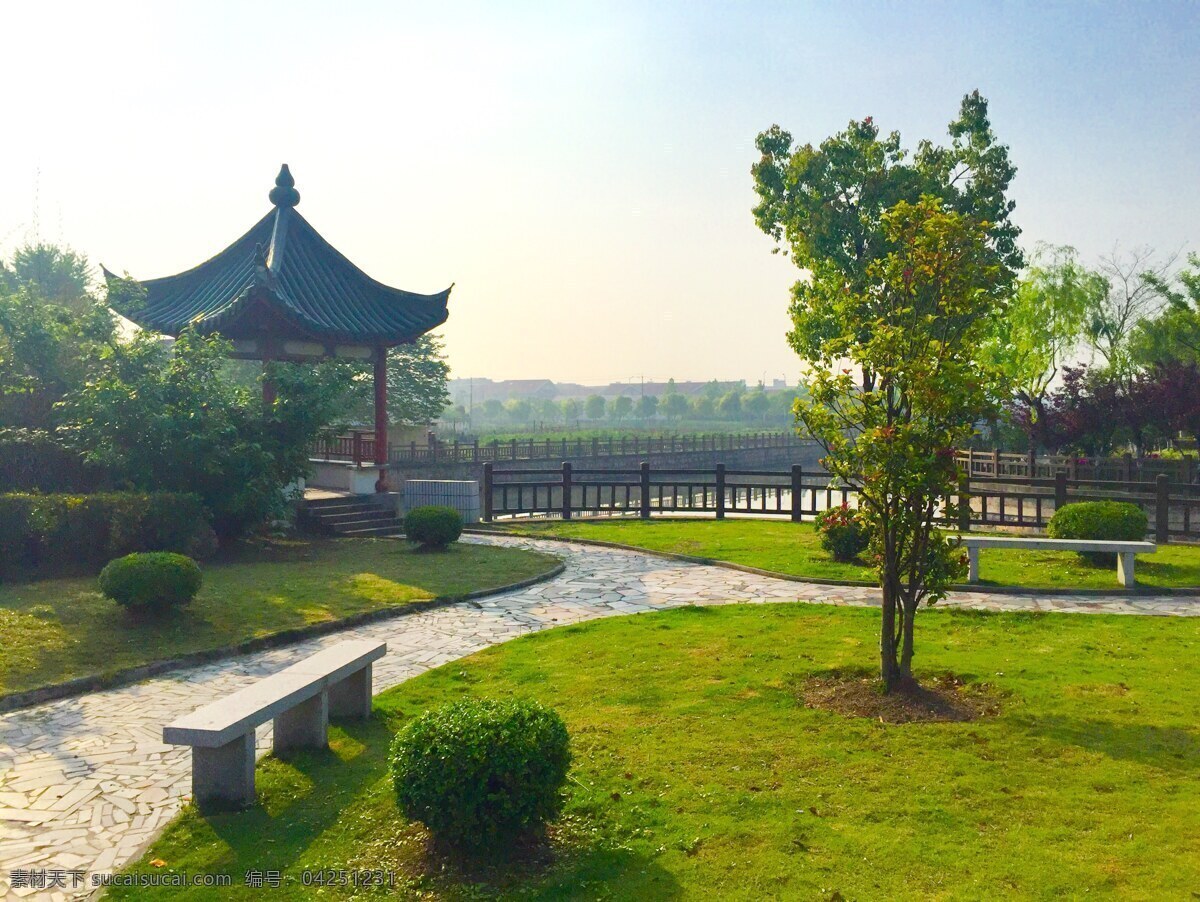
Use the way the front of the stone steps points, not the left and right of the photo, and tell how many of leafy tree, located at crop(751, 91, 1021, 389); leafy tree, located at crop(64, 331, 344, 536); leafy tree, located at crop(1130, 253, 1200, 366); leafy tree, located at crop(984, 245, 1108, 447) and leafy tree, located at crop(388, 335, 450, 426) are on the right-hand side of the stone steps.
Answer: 1

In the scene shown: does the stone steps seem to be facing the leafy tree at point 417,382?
no

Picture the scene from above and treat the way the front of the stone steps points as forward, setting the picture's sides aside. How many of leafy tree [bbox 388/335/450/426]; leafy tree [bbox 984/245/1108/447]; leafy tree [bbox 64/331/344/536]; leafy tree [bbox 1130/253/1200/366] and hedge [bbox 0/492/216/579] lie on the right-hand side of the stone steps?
2

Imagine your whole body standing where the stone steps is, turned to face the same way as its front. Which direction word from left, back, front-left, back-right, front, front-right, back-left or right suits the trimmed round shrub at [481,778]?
front-right

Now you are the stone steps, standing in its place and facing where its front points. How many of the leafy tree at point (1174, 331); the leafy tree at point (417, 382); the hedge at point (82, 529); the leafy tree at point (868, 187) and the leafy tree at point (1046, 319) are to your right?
1

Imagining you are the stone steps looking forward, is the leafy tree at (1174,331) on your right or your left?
on your left

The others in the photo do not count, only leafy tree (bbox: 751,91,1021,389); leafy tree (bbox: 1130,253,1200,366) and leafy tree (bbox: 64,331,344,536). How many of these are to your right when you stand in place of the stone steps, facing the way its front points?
1

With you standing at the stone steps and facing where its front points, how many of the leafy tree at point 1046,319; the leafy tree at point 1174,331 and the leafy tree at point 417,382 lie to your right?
0

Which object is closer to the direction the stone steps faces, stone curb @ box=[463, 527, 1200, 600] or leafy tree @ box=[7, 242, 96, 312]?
the stone curb

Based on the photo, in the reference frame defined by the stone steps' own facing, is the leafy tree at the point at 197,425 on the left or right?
on its right

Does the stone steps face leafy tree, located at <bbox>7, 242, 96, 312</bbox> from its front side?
no
